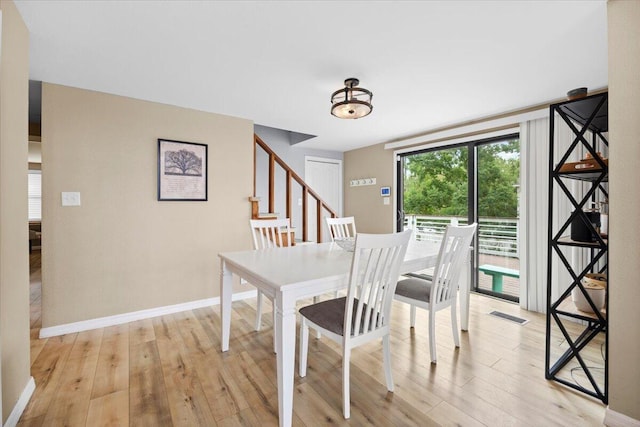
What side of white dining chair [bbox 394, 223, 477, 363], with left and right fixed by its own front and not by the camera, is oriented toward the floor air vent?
right

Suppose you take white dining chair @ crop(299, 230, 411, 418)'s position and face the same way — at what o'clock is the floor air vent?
The floor air vent is roughly at 3 o'clock from the white dining chair.

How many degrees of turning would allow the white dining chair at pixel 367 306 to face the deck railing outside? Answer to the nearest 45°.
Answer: approximately 90° to its right

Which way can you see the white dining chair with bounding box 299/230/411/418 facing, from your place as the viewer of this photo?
facing away from the viewer and to the left of the viewer

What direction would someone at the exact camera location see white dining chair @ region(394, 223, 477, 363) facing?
facing away from the viewer and to the left of the viewer

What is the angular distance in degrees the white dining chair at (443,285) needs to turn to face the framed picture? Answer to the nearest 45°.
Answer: approximately 45° to its left

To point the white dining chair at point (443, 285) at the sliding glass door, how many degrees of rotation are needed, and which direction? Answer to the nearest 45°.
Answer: approximately 45° to its right

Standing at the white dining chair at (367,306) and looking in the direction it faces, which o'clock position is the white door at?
The white door is roughly at 1 o'clock from the white dining chair.
